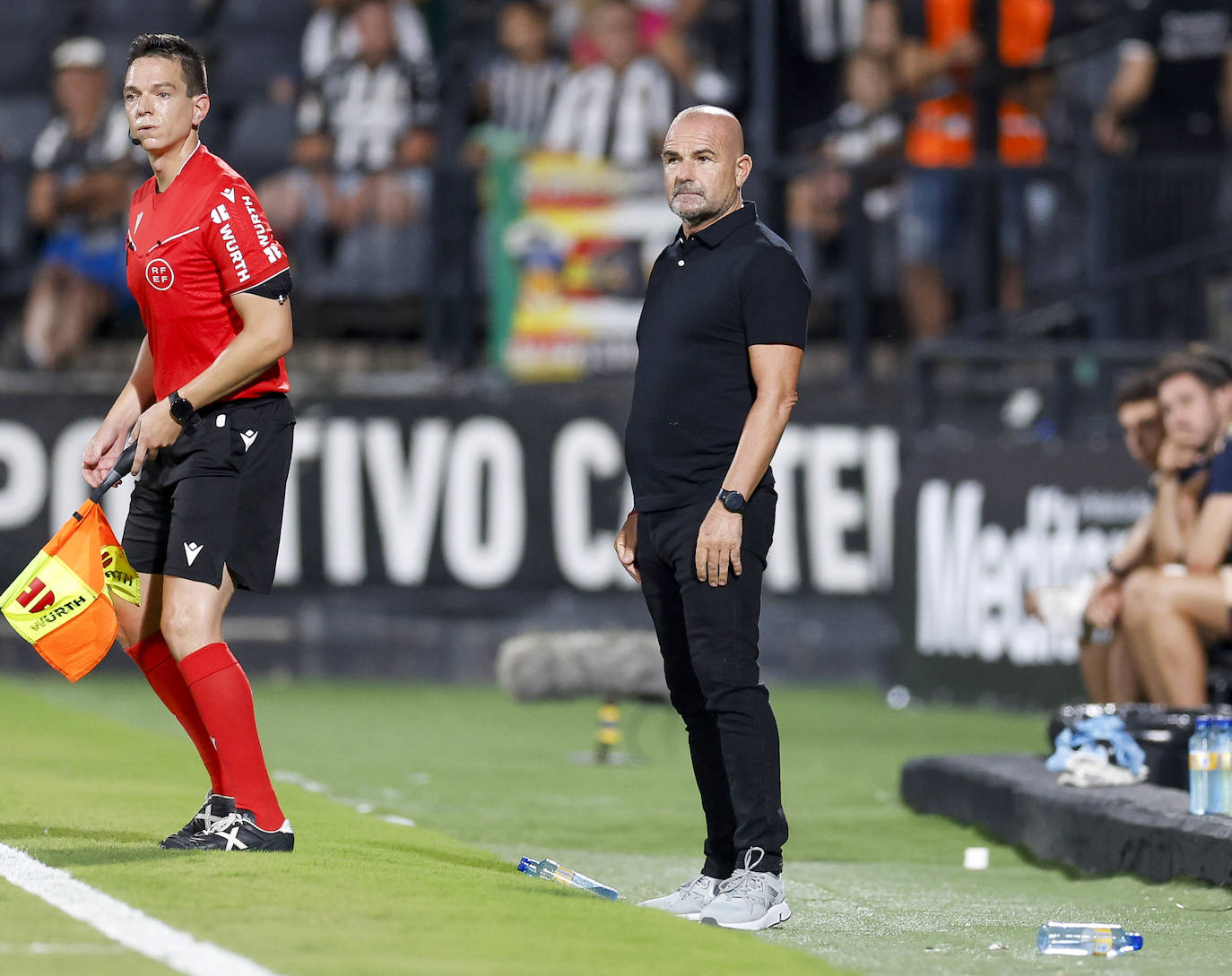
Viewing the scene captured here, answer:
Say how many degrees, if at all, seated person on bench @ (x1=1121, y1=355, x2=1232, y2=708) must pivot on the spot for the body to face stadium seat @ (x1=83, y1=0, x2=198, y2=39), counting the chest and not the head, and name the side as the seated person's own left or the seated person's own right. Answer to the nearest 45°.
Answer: approximately 90° to the seated person's own right

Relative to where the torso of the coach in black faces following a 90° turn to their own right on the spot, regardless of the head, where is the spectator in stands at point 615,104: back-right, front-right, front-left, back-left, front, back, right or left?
front-right

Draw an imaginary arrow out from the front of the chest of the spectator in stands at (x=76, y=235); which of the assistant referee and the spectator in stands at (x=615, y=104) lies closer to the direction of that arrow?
the assistant referee

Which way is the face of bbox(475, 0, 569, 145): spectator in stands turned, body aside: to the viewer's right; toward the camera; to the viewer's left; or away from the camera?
toward the camera

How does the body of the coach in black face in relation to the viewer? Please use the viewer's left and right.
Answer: facing the viewer and to the left of the viewer

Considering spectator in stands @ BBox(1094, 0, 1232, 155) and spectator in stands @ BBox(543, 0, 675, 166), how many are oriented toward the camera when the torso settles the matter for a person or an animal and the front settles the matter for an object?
2

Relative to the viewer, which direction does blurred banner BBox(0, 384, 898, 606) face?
toward the camera

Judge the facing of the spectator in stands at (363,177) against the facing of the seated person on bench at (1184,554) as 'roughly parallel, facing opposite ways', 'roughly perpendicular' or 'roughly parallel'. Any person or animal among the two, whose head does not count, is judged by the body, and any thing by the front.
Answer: roughly perpendicular

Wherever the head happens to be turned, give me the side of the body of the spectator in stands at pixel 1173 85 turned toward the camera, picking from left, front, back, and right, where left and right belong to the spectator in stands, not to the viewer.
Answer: front

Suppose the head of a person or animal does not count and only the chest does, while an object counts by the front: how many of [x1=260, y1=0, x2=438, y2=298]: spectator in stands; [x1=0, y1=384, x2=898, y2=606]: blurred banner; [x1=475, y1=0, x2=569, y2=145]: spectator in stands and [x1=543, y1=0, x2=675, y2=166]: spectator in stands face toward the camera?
4

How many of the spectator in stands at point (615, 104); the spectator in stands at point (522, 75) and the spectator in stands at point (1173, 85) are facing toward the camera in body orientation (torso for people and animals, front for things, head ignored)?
3

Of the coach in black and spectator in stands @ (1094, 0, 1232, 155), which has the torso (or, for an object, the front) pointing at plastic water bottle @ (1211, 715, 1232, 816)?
the spectator in stands

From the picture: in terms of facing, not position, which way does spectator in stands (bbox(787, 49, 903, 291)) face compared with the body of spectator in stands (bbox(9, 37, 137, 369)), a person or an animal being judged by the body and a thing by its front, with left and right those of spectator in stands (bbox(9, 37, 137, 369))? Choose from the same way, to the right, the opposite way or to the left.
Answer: the same way

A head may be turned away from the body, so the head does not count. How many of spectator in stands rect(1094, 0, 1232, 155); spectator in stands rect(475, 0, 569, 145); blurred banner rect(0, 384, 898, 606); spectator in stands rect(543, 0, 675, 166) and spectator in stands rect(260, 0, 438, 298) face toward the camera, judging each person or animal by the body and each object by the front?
5

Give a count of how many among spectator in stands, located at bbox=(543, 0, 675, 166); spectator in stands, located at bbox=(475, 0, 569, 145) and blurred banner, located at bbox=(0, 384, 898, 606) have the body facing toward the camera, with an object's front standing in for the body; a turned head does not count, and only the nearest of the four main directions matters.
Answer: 3

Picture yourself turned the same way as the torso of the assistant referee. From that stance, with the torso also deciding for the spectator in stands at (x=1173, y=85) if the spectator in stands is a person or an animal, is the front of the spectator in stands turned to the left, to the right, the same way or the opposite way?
the same way

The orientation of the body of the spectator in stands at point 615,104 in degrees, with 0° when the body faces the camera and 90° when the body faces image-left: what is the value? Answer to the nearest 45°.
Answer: approximately 0°

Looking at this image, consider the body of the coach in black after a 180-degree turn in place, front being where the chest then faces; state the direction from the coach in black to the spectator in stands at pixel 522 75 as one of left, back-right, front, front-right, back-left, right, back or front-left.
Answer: front-left

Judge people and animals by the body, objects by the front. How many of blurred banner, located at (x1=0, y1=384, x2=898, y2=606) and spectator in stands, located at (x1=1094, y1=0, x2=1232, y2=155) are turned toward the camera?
2

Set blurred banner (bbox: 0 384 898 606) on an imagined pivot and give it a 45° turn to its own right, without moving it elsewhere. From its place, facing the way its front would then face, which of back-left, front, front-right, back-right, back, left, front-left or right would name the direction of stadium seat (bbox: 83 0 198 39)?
right
